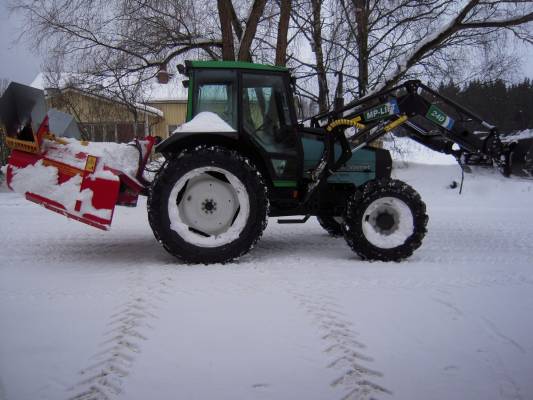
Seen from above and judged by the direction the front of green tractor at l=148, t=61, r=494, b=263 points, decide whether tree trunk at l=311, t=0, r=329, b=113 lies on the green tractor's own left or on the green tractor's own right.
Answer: on the green tractor's own left

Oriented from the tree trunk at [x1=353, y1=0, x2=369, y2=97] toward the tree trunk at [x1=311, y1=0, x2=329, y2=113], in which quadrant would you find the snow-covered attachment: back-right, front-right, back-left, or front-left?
front-left

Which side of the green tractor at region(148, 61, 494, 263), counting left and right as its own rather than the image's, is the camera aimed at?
right

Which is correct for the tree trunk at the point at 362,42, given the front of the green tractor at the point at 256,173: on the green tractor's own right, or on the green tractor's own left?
on the green tractor's own left

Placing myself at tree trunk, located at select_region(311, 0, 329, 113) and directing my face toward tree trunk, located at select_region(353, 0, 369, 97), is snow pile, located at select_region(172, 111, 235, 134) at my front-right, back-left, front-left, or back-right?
back-right
